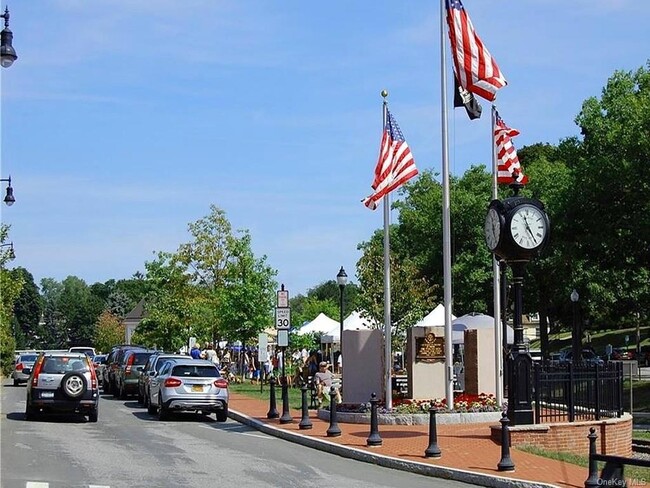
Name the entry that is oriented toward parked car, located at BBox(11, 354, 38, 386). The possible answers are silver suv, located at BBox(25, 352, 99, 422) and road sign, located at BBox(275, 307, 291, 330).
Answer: the silver suv

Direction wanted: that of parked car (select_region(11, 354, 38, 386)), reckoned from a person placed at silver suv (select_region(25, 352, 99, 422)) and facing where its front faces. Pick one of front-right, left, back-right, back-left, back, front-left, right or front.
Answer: front

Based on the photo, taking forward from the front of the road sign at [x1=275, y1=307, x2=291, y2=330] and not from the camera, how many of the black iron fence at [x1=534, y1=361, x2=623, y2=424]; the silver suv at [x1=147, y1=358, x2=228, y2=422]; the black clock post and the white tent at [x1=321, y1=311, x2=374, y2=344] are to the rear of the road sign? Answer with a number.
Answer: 1

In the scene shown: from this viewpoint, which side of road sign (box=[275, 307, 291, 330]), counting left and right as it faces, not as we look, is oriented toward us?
front

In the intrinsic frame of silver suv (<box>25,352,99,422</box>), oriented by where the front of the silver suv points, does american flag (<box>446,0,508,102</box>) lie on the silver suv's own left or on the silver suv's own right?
on the silver suv's own right

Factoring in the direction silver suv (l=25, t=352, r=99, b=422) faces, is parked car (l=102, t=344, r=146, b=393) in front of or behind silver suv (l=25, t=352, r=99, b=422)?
in front

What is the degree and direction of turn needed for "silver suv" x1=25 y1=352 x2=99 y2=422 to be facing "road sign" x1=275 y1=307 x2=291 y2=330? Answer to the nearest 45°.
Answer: approximately 90° to its right

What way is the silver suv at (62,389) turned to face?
away from the camera

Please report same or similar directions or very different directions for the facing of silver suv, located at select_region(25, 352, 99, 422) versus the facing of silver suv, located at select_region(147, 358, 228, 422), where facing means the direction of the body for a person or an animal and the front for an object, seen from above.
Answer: same or similar directions

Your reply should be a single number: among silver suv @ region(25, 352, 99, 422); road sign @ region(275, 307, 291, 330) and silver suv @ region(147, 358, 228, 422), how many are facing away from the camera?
2

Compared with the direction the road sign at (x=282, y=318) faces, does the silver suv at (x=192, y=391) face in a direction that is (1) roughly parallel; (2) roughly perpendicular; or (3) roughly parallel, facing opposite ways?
roughly parallel, facing opposite ways

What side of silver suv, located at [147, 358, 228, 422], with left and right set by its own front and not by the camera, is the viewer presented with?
back

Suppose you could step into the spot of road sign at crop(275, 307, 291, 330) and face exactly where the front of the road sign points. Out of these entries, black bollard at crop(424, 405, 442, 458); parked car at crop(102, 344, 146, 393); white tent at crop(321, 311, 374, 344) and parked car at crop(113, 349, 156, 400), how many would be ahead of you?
1

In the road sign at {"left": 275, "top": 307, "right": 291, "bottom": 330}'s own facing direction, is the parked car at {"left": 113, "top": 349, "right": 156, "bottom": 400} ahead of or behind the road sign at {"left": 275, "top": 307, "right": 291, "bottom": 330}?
behind

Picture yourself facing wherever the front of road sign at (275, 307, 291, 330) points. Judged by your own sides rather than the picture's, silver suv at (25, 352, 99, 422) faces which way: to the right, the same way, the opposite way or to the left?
the opposite way
